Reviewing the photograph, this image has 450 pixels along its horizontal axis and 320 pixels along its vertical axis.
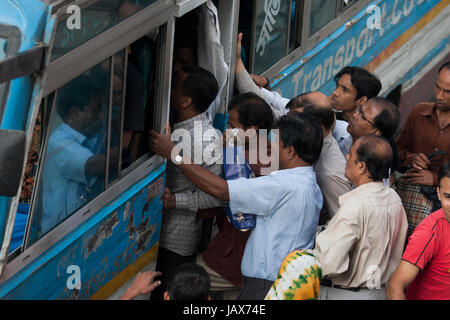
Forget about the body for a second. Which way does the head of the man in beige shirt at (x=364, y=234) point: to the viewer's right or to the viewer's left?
to the viewer's left

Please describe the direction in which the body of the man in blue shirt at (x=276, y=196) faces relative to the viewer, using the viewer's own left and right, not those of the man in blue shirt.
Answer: facing away from the viewer and to the left of the viewer

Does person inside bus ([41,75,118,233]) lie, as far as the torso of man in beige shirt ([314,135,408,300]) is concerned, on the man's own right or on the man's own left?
on the man's own left

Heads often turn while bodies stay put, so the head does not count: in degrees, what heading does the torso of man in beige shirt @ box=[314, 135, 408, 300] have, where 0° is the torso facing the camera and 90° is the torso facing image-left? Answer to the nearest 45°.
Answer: approximately 135°

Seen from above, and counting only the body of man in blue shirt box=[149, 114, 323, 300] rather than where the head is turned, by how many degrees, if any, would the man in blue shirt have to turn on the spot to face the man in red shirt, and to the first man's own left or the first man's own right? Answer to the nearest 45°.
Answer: approximately 135° to the first man's own right

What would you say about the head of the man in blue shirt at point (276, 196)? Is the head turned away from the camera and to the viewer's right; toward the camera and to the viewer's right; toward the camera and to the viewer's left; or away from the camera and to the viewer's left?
away from the camera and to the viewer's left
